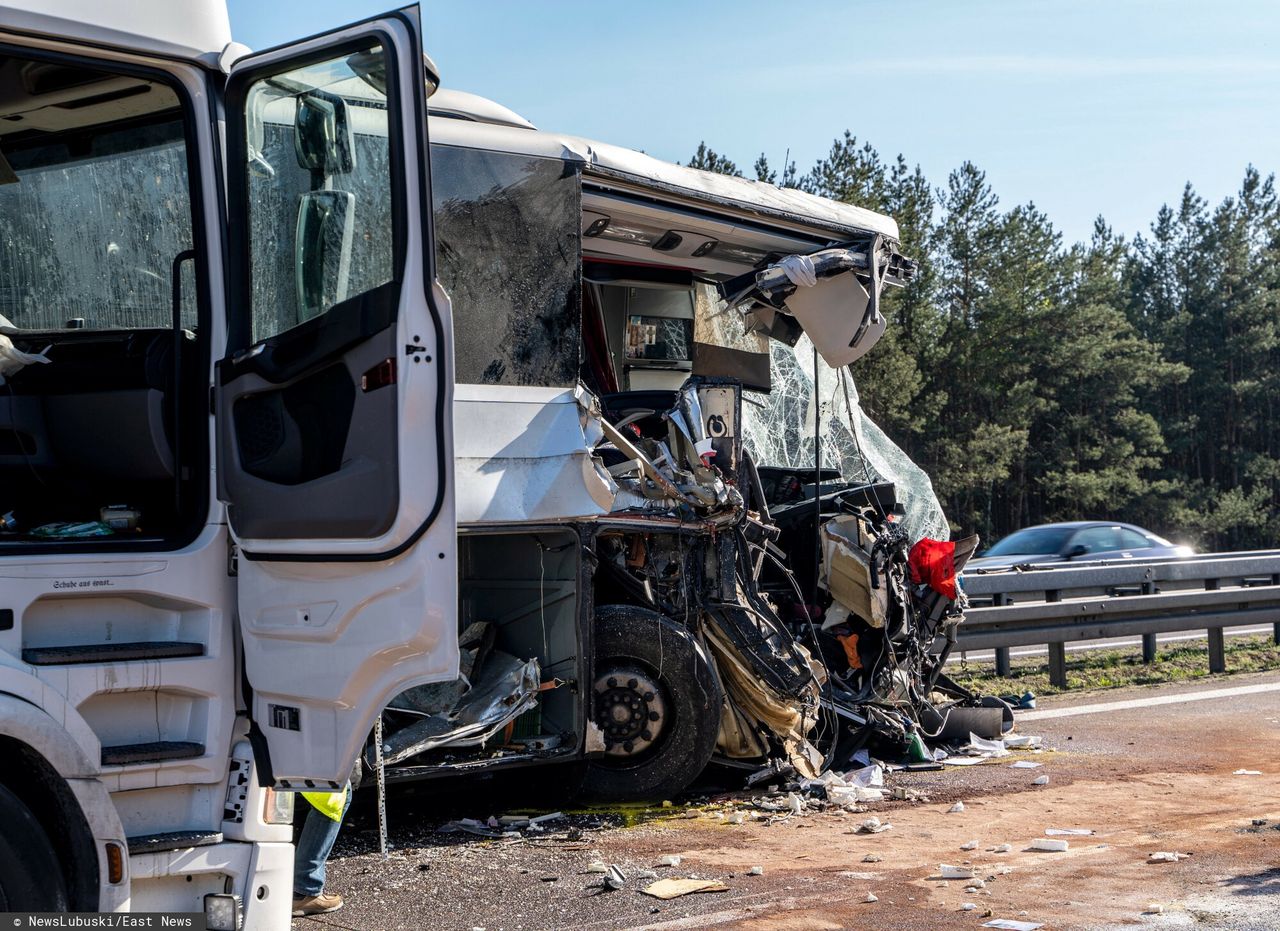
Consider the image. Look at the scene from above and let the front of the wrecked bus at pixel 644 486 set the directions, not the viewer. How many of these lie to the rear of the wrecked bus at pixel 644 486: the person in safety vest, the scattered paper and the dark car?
1

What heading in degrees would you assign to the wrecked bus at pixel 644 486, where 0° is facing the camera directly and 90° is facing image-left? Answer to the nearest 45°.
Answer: approximately 225°

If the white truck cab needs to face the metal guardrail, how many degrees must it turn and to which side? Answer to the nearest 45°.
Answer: approximately 45° to its left

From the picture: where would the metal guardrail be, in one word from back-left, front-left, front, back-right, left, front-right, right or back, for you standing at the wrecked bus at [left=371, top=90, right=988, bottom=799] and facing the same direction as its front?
front

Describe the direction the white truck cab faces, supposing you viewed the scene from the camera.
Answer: facing to the right of the viewer
